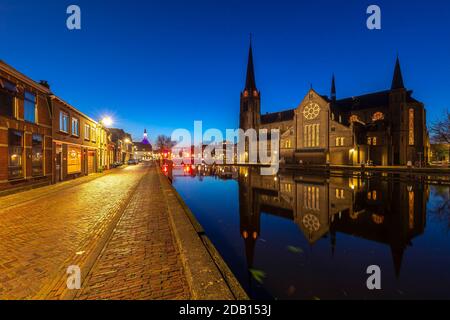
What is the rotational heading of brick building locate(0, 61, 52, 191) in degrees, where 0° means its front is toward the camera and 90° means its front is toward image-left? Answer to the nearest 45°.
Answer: approximately 315°

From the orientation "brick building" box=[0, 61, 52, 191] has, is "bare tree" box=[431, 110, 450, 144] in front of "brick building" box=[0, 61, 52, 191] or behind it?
in front

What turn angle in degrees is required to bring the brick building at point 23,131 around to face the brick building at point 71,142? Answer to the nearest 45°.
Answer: approximately 90° to its left

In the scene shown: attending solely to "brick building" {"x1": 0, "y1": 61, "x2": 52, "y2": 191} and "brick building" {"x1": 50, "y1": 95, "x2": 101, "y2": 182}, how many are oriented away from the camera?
0

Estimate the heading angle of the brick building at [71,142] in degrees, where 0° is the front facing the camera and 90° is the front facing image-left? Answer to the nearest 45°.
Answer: approximately 315°

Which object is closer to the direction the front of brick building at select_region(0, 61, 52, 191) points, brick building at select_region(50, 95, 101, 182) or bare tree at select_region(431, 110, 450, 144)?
the bare tree

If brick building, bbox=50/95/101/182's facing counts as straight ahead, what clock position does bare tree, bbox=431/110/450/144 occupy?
The bare tree is roughly at 11 o'clock from the brick building.

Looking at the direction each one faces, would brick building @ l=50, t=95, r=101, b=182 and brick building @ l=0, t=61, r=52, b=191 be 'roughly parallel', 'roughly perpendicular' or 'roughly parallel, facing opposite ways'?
roughly parallel

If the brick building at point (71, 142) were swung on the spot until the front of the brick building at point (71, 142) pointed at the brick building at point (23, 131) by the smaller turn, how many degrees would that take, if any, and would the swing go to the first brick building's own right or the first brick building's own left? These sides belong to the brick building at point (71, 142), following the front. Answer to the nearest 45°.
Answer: approximately 45° to the first brick building's own right

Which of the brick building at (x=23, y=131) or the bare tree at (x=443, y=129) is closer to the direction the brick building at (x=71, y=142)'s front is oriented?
the bare tree
